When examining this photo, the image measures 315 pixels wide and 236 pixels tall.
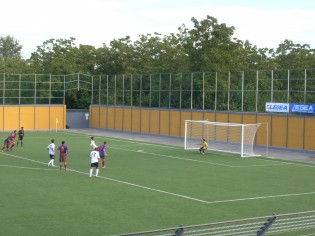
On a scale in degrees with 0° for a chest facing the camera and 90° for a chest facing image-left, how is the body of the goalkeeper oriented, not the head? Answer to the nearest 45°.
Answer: approximately 90°

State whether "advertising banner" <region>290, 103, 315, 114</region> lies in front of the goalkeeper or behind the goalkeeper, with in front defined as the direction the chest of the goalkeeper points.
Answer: behind
